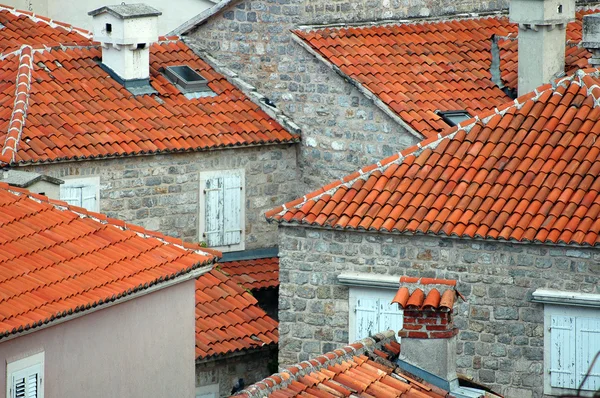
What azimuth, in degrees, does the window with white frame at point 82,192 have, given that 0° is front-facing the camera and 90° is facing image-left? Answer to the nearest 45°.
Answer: approximately 0°

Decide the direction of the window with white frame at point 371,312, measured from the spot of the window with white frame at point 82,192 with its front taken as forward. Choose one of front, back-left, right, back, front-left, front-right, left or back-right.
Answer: front-left

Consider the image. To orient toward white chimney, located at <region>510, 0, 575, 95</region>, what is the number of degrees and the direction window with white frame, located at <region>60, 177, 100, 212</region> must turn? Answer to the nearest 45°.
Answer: approximately 90° to its left

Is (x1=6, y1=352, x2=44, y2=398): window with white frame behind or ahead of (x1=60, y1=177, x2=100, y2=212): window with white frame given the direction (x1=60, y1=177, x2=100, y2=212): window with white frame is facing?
ahead

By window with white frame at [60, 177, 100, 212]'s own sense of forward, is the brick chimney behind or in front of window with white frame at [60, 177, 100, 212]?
in front
